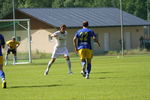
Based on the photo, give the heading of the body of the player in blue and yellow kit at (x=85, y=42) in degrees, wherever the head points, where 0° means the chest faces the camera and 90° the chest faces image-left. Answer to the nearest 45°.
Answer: approximately 180°
